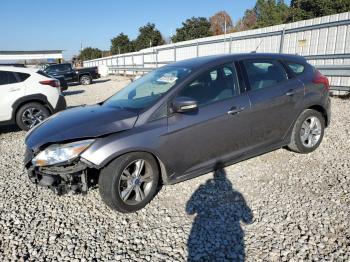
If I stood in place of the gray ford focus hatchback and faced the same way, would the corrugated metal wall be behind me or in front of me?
behind

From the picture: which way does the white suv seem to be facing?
to the viewer's left

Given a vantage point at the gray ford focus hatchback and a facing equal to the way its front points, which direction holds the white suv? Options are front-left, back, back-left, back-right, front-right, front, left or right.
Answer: right

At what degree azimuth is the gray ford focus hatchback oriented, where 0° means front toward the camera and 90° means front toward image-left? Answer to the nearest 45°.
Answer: approximately 45°

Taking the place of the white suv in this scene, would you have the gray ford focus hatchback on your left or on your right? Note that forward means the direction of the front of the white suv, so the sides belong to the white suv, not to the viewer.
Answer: on your left

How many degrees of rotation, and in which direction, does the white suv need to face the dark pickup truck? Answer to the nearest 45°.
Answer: approximately 90° to its right

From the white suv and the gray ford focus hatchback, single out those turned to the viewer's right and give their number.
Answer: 0
